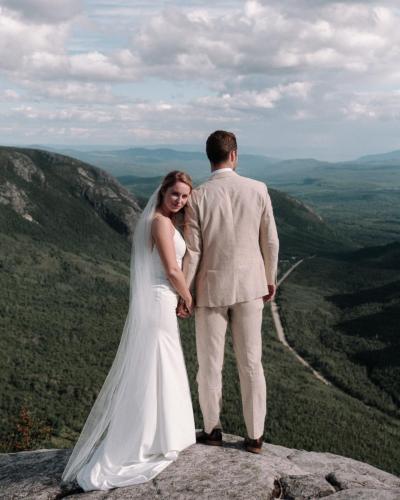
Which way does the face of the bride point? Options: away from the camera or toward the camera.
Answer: toward the camera

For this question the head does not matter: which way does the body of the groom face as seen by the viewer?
away from the camera
